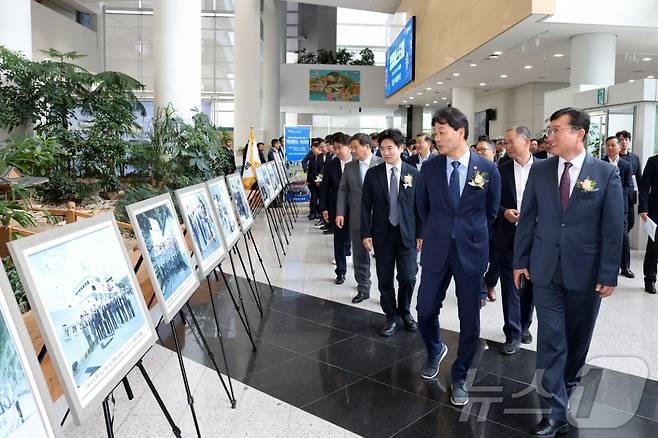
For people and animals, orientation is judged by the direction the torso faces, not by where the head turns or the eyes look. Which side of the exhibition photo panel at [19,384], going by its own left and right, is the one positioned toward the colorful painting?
left

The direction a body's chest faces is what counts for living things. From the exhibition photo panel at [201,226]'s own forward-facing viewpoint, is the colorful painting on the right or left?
on its left

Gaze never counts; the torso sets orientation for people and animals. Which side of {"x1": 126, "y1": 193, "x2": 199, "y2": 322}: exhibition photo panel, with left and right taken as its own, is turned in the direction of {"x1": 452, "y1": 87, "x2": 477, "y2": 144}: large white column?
left

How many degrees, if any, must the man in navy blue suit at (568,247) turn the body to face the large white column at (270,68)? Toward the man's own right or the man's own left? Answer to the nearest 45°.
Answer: approximately 90° to the man's own right

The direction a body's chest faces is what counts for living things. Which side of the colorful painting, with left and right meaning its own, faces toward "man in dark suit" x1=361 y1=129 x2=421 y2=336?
front

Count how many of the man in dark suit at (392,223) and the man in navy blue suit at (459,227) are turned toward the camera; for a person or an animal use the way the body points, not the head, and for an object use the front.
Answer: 2

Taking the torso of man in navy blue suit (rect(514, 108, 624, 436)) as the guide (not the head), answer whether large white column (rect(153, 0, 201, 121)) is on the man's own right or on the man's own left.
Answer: on the man's own right

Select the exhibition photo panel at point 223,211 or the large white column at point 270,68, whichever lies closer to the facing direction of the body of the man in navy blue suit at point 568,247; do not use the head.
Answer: the exhibition photo panel

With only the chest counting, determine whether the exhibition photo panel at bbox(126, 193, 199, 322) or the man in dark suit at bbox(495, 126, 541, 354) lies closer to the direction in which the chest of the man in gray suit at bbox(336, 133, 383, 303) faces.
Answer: the exhibition photo panel

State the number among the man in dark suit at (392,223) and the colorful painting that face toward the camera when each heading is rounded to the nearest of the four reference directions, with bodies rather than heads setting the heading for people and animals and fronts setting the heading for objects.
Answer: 2
